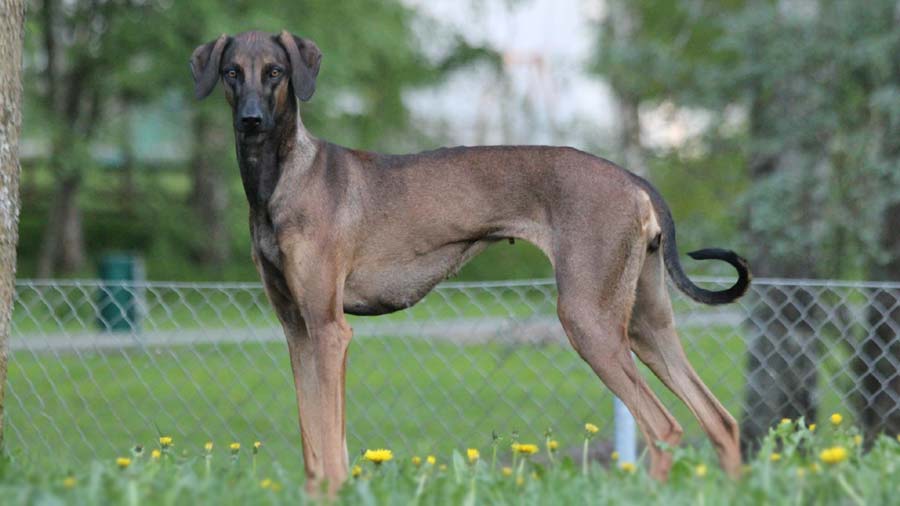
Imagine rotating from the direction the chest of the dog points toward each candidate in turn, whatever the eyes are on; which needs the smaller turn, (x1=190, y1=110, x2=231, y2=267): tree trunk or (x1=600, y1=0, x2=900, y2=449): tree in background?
the tree trunk

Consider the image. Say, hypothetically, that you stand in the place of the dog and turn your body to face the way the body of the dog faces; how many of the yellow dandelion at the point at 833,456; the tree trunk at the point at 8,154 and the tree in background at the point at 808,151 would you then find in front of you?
1

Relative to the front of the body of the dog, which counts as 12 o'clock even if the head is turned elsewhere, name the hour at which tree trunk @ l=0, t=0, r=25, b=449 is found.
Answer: The tree trunk is roughly at 12 o'clock from the dog.

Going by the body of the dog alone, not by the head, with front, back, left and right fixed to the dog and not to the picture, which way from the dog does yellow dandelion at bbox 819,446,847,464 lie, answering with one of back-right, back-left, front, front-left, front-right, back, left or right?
back-left

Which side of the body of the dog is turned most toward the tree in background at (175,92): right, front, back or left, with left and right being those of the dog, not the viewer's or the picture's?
right

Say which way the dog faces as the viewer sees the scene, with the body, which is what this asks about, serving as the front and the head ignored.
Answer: to the viewer's left

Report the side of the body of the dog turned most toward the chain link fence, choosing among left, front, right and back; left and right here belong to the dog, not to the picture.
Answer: right

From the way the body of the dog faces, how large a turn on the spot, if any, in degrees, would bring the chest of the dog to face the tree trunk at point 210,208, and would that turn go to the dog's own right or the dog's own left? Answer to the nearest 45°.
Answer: approximately 90° to the dog's own right

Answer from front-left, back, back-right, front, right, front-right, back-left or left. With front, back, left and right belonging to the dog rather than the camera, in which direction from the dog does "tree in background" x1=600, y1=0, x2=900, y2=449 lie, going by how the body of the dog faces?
back-right
